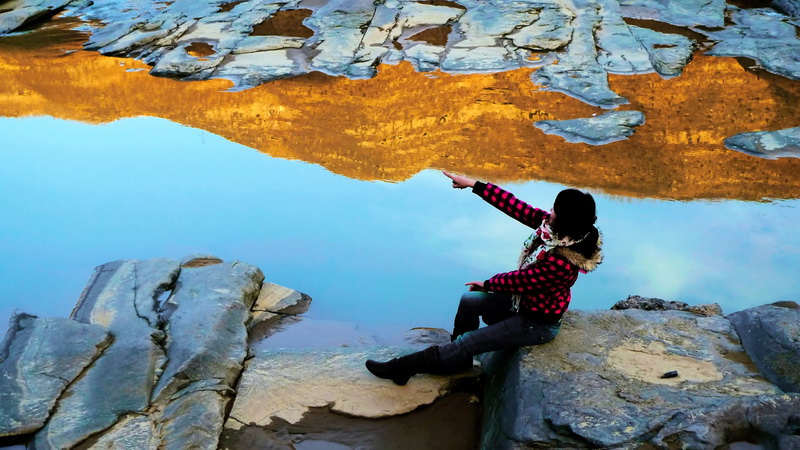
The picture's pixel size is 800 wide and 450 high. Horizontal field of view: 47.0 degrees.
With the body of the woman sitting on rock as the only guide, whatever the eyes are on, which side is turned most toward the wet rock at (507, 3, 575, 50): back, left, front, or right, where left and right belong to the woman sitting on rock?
right

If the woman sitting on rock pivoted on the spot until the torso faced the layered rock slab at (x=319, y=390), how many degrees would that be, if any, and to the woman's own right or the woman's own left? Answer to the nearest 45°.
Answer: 0° — they already face it

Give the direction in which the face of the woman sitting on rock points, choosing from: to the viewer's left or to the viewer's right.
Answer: to the viewer's left

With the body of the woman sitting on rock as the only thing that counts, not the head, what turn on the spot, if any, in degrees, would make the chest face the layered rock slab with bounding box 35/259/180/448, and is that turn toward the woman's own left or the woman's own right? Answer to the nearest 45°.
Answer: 0° — they already face it

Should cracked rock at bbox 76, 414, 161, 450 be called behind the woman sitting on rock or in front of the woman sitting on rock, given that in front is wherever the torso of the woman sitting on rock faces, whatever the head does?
in front

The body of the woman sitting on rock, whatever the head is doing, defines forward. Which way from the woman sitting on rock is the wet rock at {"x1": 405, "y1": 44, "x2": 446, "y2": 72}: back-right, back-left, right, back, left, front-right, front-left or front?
right

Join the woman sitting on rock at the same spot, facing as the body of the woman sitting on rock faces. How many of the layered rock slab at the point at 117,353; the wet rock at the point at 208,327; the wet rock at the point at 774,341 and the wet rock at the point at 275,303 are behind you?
1

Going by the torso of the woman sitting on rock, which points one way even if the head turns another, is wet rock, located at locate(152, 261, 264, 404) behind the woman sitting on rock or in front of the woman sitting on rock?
in front

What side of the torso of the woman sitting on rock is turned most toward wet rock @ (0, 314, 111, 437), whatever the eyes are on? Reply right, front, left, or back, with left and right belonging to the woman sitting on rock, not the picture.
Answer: front

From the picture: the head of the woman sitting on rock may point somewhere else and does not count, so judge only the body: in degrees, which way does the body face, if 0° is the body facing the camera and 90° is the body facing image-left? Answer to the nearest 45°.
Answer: approximately 90°

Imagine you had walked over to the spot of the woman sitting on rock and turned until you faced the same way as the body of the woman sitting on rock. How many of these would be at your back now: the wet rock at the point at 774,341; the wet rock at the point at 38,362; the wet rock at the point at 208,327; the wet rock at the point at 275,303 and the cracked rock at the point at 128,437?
1

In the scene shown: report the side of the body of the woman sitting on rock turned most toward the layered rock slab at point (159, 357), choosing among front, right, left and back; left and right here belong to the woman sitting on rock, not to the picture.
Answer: front

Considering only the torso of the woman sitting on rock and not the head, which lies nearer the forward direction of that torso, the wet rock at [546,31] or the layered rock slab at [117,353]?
the layered rock slab

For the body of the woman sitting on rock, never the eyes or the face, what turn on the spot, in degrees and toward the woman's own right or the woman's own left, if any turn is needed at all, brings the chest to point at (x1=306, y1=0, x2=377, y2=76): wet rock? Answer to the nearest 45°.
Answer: approximately 90° to the woman's own right

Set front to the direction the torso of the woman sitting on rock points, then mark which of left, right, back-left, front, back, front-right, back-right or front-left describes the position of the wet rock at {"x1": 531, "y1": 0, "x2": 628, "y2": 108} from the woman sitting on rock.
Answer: right

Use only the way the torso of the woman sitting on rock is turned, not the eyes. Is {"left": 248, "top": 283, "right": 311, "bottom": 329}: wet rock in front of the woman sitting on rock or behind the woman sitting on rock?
in front

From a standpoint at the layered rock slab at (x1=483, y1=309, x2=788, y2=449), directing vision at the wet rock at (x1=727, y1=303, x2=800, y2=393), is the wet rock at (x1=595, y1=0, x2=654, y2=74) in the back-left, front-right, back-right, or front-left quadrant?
front-left
